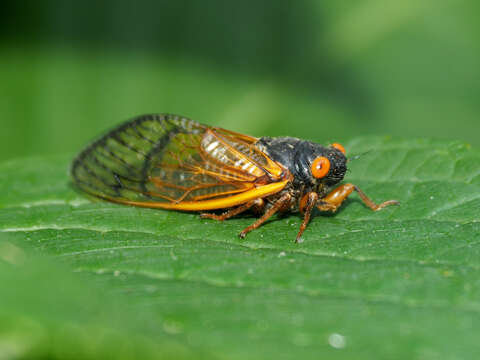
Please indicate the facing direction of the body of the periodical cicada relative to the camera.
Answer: to the viewer's right
